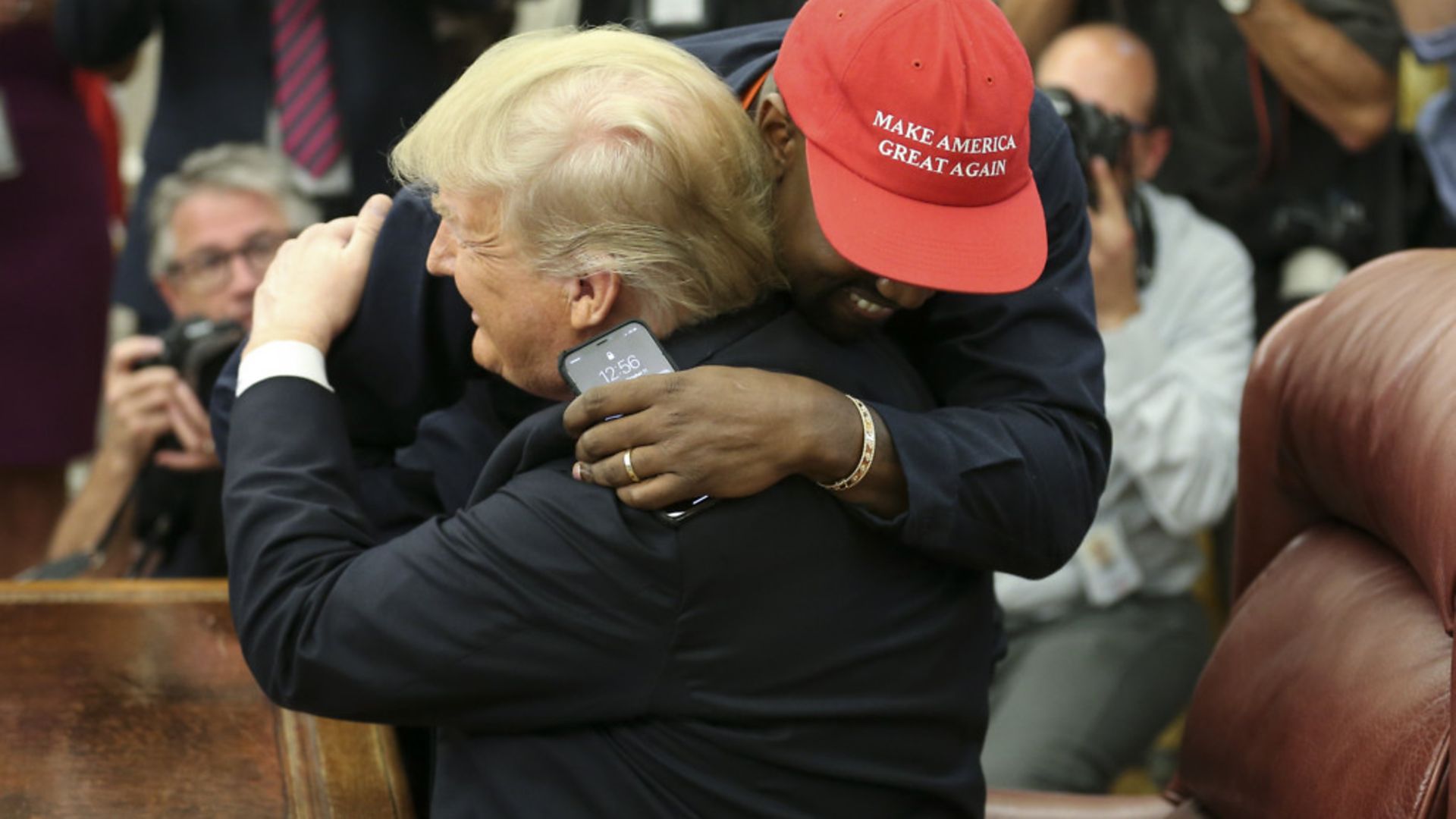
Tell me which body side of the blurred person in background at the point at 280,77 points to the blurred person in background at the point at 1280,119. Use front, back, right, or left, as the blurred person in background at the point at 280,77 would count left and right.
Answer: left

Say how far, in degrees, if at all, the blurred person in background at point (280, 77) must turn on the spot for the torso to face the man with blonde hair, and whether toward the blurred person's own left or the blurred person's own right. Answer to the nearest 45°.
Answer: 0° — they already face them

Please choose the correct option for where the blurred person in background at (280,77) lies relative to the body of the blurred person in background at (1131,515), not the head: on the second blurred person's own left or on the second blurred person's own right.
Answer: on the second blurred person's own right

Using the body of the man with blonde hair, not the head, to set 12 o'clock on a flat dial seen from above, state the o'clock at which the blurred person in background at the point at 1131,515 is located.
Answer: The blurred person in background is roughly at 3 o'clock from the man with blonde hair.

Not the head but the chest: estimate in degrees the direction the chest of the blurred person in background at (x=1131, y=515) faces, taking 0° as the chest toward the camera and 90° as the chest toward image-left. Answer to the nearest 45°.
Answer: approximately 45°

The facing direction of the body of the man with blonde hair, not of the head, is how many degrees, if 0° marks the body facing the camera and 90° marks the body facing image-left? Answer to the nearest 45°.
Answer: approximately 135°

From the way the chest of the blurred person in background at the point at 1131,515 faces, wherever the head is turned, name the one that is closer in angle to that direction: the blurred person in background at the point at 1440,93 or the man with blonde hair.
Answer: the man with blonde hair

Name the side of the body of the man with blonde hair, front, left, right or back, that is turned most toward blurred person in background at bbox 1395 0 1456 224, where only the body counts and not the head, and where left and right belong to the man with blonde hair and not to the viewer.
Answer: right

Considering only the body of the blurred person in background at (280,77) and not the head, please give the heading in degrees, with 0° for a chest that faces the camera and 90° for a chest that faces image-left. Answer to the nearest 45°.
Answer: approximately 0°

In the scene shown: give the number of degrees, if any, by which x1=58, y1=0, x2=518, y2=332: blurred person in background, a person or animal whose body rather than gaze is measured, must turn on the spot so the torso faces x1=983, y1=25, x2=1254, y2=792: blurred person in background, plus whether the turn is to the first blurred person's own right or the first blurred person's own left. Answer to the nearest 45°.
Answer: approximately 45° to the first blurred person's own left

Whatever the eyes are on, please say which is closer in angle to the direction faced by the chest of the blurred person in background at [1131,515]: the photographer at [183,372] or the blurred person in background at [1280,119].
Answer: the photographer

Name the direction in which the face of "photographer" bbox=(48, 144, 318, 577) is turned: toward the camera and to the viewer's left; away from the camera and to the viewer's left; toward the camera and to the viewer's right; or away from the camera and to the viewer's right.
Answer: toward the camera and to the viewer's right

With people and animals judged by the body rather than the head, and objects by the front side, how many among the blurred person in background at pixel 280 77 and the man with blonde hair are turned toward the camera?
1
